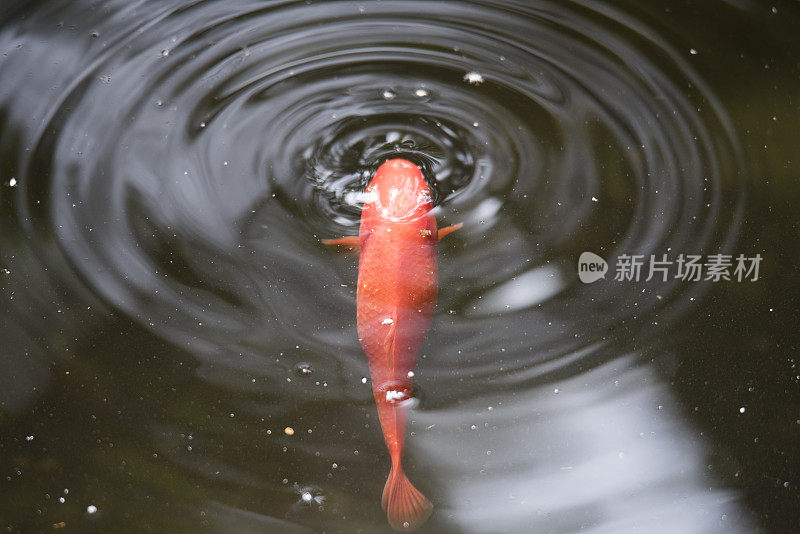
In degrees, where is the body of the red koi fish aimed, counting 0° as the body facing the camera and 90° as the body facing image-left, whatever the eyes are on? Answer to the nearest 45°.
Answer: approximately 180°

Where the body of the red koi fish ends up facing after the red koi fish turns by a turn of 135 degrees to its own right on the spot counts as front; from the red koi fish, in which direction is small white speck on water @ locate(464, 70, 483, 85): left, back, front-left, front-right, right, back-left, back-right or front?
back-left
